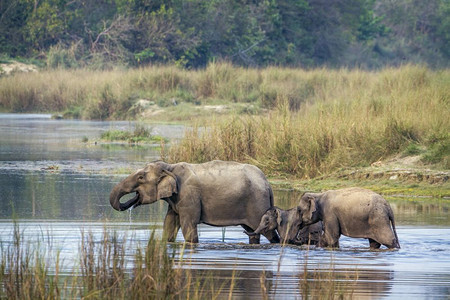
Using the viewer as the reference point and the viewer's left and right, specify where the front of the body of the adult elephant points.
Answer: facing to the left of the viewer

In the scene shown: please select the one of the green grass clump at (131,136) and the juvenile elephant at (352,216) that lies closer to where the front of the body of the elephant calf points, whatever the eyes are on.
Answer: the green grass clump

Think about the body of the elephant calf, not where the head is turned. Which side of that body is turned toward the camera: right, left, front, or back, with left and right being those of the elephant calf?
left

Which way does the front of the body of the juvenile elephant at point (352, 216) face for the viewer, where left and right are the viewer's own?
facing to the left of the viewer

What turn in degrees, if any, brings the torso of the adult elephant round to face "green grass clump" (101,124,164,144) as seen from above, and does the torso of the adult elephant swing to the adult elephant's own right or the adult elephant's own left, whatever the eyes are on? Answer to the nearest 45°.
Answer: approximately 90° to the adult elephant's own right

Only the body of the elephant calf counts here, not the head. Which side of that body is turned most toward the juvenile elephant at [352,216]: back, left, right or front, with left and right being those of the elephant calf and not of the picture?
back

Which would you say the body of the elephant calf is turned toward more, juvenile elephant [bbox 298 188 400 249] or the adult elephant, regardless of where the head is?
the adult elephant

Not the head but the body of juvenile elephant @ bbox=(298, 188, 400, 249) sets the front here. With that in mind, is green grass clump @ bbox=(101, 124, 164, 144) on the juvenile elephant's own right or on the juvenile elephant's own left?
on the juvenile elephant's own right

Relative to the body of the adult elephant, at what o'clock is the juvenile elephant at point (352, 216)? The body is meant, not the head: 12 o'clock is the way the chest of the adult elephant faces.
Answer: The juvenile elephant is roughly at 6 o'clock from the adult elephant.

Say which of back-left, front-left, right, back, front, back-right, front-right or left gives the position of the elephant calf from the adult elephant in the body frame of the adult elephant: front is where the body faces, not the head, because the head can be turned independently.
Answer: back
